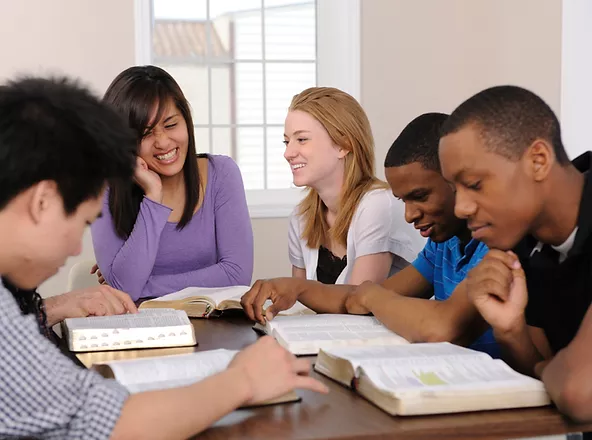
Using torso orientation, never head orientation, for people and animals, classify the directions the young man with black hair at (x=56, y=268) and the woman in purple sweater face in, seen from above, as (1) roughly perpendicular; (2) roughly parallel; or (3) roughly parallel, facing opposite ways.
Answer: roughly perpendicular

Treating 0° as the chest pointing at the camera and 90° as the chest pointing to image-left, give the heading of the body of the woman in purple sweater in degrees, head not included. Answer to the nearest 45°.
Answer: approximately 0°

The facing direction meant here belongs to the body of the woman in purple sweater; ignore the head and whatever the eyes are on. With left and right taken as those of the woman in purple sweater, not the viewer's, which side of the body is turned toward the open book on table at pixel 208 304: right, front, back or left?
front

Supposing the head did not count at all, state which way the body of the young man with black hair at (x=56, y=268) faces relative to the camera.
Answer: to the viewer's right

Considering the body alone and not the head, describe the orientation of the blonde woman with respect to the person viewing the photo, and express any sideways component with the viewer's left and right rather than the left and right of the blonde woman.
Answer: facing the viewer and to the left of the viewer

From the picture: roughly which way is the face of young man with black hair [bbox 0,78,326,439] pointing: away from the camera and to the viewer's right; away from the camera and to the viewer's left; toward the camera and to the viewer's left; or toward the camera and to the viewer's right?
away from the camera and to the viewer's right

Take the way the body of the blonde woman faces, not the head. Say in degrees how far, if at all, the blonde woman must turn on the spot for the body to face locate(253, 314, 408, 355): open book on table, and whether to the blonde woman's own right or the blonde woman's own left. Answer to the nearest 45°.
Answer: approximately 45° to the blonde woman's own left

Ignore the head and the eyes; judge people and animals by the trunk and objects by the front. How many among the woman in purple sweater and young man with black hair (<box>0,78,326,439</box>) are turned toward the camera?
1

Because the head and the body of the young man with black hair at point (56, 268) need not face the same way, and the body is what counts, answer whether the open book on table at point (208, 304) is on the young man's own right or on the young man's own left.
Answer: on the young man's own left

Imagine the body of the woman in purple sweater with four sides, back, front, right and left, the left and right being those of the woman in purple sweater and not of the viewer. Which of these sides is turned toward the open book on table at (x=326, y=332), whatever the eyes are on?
front

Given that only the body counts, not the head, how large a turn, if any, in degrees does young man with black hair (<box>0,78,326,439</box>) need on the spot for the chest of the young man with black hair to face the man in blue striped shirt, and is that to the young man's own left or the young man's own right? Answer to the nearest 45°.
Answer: approximately 45° to the young man's own left
